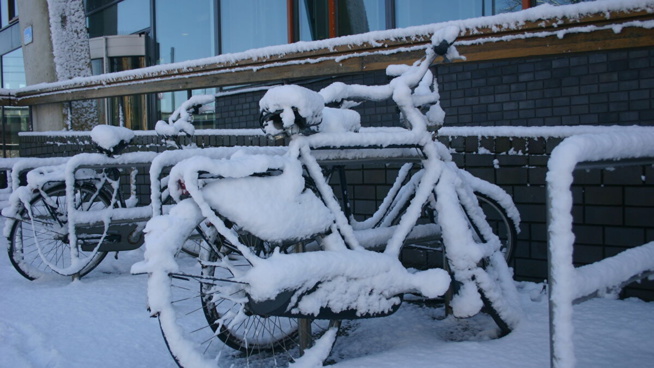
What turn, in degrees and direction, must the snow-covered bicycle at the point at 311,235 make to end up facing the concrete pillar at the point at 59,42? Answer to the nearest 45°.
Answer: approximately 90° to its left

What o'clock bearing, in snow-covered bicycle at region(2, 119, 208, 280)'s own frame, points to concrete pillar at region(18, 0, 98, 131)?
The concrete pillar is roughly at 9 o'clock from the snow-covered bicycle.

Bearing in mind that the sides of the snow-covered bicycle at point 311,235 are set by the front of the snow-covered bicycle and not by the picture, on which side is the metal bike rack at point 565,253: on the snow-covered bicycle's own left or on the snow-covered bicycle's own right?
on the snow-covered bicycle's own right

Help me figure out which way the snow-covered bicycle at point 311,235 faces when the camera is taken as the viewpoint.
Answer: facing away from the viewer and to the right of the viewer

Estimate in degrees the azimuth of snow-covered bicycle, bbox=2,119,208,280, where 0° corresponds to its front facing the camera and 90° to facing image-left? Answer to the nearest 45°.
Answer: approximately 270°

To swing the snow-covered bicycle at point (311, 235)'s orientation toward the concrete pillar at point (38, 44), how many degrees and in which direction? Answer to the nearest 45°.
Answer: approximately 90° to its left

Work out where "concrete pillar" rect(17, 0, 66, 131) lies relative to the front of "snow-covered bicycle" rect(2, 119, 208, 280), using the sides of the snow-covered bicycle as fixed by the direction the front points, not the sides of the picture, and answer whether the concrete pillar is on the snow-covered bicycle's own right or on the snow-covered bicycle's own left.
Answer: on the snow-covered bicycle's own left

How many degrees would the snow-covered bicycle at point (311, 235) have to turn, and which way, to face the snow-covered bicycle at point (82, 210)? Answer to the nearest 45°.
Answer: approximately 90° to its left

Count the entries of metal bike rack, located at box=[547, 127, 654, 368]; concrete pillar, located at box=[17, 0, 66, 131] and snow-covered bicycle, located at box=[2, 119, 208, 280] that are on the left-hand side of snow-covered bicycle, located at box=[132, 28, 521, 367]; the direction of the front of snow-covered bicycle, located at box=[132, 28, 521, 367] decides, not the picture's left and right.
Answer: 2
